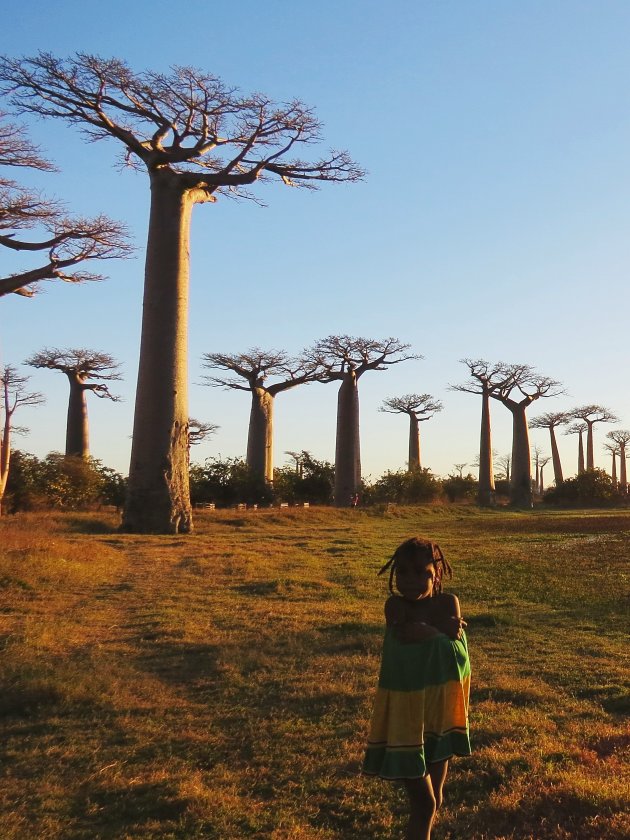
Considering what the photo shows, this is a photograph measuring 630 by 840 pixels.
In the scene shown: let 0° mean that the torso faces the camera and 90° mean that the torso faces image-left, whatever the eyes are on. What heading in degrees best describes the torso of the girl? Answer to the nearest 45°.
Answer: approximately 0°

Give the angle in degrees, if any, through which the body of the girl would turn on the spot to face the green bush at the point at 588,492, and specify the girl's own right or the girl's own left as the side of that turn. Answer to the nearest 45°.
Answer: approximately 180°
